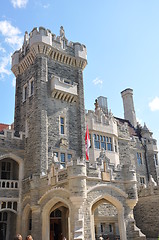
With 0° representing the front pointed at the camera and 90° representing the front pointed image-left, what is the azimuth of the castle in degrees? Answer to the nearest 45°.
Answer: approximately 315°
